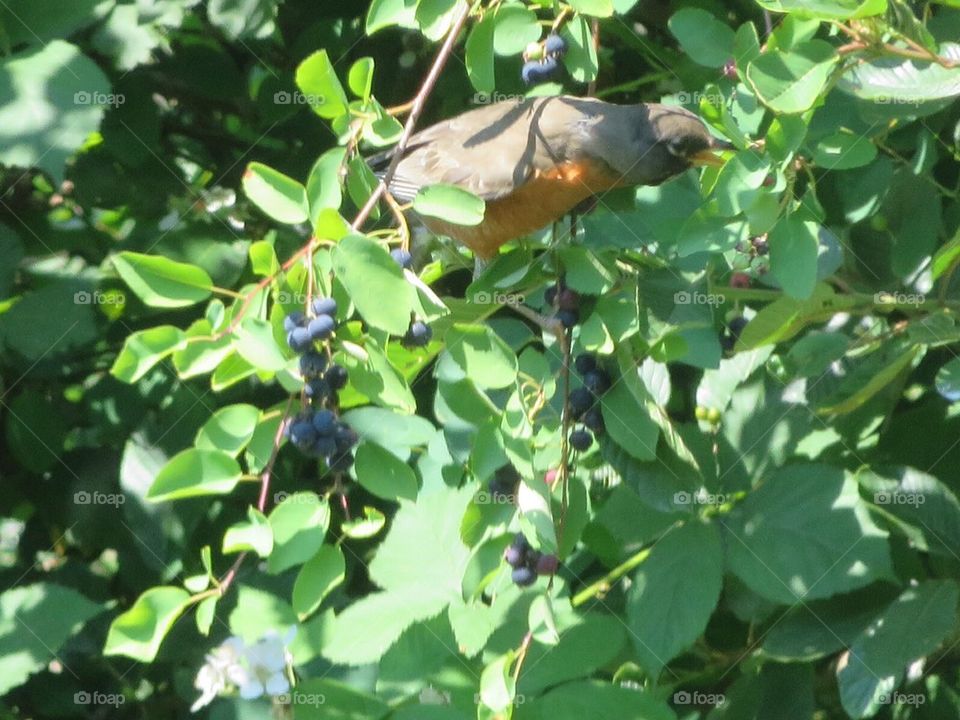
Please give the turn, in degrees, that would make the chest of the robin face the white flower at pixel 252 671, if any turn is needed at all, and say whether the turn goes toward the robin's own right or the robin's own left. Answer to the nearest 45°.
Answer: approximately 135° to the robin's own right

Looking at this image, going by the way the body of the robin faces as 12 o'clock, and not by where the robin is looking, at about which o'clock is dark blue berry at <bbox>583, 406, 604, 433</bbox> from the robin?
The dark blue berry is roughly at 3 o'clock from the robin.

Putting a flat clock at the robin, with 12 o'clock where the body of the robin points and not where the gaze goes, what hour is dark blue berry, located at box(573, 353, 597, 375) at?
The dark blue berry is roughly at 3 o'clock from the robin.

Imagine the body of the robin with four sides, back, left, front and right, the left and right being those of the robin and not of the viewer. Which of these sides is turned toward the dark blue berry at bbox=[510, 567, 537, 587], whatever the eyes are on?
right

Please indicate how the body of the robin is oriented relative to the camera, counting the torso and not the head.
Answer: to the viewer's right

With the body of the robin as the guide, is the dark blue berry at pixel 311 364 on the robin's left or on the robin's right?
on the robin's right
